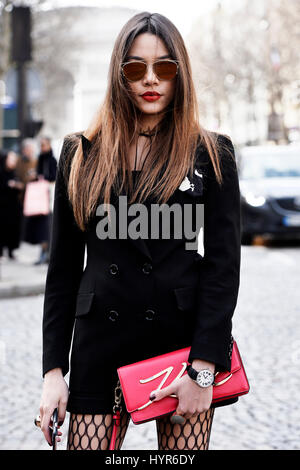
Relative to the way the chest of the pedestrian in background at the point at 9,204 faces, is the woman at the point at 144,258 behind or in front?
in front

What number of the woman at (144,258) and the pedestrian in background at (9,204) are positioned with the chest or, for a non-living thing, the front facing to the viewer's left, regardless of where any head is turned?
0

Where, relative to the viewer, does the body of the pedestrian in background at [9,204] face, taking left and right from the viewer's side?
facing the viewer and to the right of the viewer

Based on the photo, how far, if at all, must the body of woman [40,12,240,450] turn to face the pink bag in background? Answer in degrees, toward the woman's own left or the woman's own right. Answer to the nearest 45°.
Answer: approximately 180°

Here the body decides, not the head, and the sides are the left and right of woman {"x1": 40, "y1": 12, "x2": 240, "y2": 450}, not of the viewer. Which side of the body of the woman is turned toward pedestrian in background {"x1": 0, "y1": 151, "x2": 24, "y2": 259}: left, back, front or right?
back

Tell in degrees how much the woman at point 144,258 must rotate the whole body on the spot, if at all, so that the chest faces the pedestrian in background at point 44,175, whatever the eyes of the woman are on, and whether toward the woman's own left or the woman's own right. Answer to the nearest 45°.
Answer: approximately 180°

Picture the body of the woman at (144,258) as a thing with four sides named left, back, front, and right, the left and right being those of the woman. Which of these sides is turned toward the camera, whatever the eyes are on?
front

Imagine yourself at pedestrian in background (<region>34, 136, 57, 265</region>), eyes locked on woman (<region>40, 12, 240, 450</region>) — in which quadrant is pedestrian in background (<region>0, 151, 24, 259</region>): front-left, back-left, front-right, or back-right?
back-right
